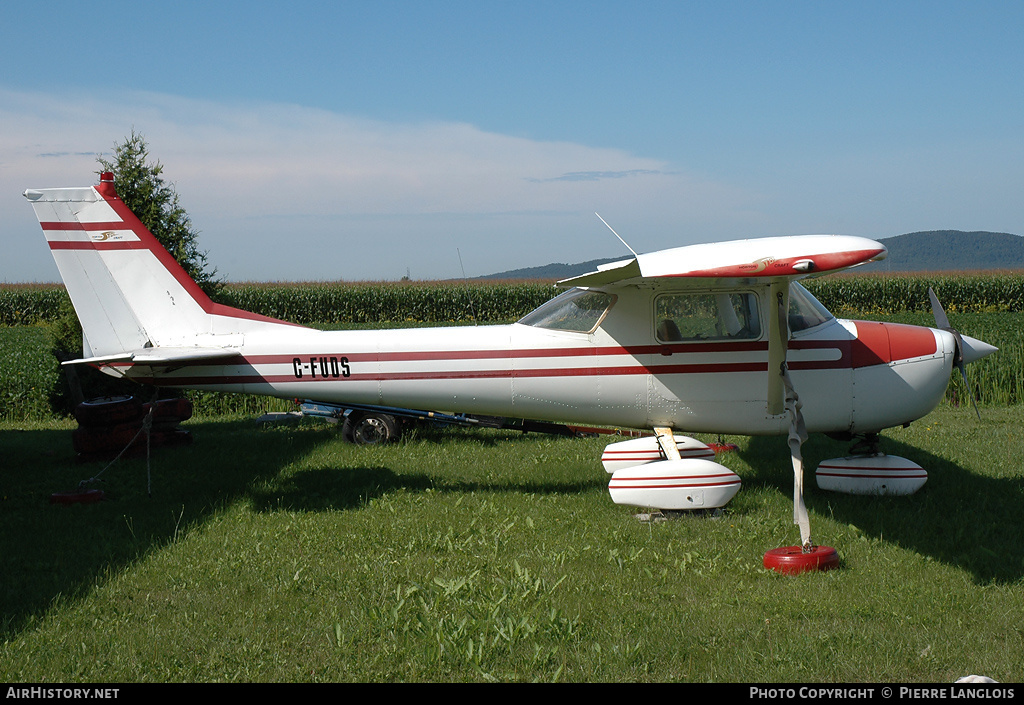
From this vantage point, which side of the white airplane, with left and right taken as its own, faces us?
right
